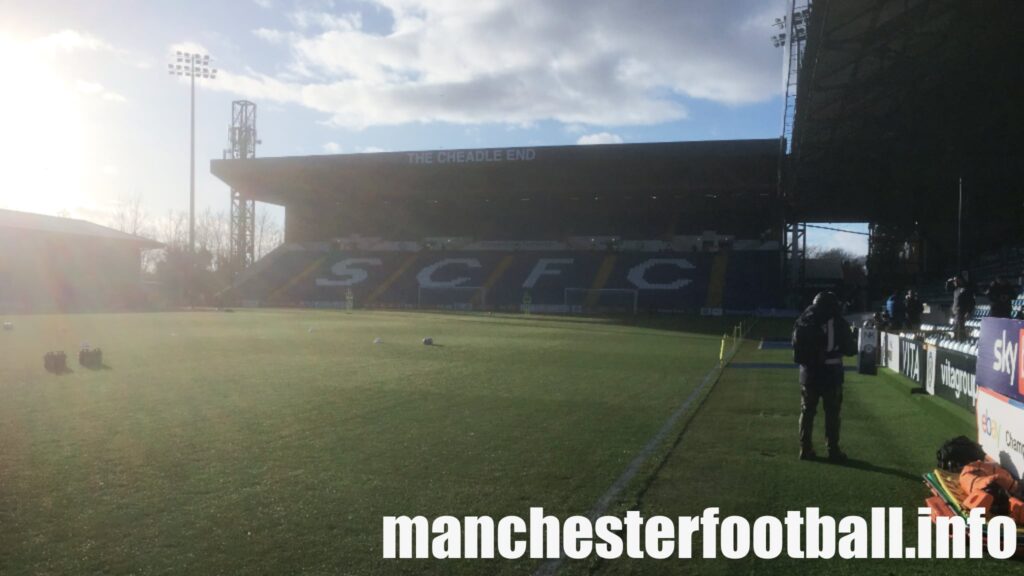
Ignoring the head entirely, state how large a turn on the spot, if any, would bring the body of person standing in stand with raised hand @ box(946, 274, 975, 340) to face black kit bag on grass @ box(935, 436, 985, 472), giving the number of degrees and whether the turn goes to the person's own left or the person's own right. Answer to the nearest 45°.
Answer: approximately 90° to the person's own left

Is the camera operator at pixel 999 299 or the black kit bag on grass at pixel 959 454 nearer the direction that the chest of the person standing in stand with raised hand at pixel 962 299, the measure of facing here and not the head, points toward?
the black kit bag on grass

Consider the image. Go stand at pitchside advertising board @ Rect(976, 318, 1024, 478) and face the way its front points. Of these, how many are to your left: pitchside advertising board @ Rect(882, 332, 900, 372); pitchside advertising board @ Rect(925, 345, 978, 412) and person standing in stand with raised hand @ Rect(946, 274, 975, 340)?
0

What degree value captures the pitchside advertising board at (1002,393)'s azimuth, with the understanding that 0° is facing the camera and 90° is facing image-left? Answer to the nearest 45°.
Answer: approximately 45°

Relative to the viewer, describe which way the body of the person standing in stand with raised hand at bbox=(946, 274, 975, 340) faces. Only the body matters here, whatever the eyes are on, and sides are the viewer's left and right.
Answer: facing to the left of the viewer

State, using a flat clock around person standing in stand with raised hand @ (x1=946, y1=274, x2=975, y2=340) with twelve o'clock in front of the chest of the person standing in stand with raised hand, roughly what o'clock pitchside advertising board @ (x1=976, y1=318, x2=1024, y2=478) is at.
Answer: The pitchside advertising board is roughly at 9 o'clock from the person standing in stand with raised hand.

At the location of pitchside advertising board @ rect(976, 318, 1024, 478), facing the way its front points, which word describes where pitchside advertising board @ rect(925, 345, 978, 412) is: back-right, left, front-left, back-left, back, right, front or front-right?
back-right

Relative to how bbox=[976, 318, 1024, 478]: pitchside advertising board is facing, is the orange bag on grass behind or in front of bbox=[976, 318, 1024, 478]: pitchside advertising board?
in front

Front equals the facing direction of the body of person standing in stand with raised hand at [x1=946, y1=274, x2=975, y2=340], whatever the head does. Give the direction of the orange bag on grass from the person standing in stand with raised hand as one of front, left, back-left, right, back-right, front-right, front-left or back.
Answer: left

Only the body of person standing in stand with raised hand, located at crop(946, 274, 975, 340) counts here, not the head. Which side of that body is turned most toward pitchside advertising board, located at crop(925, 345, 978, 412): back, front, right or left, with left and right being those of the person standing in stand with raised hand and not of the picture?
left

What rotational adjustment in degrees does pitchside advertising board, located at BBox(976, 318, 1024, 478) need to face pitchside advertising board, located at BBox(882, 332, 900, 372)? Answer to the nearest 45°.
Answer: approximately 135° to its right

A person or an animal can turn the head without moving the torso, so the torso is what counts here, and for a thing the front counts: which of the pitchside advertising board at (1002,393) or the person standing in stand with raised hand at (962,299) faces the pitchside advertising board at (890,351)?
the person standing in stand with raised hand

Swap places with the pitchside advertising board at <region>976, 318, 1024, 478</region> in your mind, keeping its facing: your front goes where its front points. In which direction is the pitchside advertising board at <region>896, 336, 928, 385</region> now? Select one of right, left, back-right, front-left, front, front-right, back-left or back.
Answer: back-right

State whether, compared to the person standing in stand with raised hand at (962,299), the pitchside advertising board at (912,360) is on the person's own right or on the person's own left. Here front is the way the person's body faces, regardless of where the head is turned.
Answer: on the person's own left

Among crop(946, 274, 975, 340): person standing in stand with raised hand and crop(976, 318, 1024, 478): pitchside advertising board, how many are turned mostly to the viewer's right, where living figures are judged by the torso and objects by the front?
0
